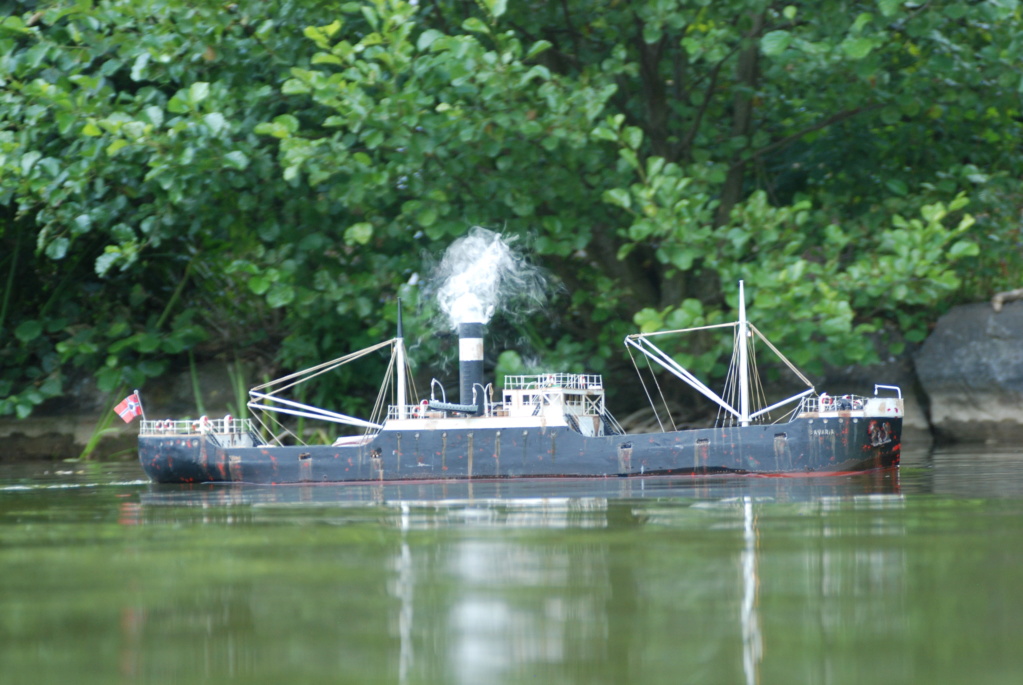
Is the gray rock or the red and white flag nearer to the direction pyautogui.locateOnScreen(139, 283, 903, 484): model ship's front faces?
the gray rock

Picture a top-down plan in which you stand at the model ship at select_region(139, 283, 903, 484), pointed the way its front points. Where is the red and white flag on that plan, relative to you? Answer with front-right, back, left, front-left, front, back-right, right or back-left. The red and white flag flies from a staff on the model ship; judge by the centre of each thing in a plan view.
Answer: back

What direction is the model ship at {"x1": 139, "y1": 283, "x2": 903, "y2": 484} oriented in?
to the viewer's right

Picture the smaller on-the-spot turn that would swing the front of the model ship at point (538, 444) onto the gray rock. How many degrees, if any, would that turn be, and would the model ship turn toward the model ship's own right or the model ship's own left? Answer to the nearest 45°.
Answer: approximately 45° to the model ship's own left
